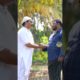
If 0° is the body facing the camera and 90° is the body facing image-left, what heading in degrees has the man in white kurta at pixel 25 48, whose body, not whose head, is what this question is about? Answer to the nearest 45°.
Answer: approximately 270°
